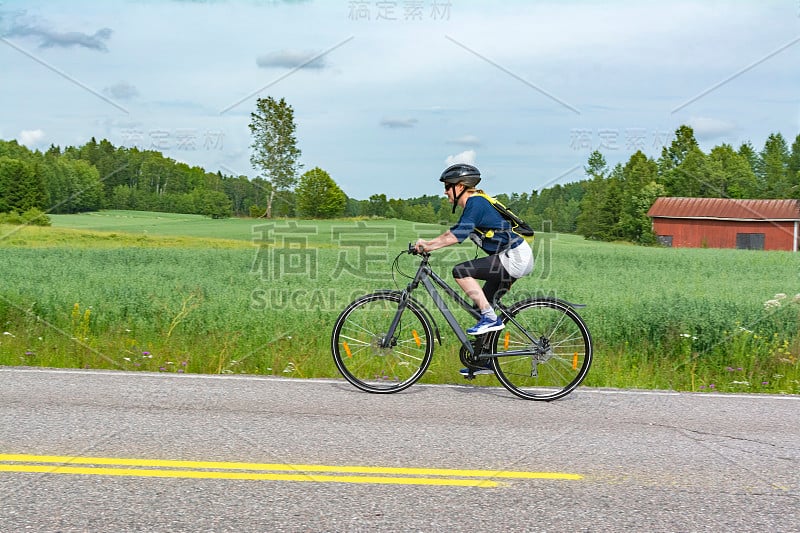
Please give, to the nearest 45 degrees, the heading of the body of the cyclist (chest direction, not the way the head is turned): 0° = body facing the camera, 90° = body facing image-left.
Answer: approximately 90°

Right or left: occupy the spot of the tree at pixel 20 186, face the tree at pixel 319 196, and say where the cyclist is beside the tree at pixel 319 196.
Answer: right

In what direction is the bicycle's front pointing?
to the viewer's left

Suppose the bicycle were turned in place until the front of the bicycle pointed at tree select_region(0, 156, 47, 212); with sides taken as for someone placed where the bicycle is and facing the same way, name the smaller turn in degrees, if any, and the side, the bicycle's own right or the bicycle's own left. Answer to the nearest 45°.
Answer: approximately 45° to the bicycle's own right

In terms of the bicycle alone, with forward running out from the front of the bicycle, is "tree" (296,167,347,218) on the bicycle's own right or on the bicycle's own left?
on the bicycle's own right

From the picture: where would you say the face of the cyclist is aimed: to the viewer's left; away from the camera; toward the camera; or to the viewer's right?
to the viewer's left

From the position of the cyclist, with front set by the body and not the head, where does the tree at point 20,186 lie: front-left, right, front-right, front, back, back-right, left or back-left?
front-right

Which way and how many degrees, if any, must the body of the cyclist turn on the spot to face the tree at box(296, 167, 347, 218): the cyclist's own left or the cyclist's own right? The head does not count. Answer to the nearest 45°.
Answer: approximately 90° to the cyclist's own right
